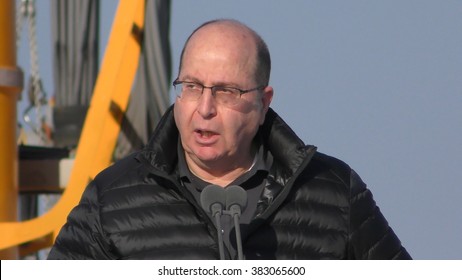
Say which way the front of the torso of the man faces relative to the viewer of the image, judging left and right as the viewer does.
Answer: facing the viewer

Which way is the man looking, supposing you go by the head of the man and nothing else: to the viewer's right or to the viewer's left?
to the viewer's left

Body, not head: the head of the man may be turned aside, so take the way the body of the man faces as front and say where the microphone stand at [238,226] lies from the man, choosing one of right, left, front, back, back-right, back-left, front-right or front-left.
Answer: front

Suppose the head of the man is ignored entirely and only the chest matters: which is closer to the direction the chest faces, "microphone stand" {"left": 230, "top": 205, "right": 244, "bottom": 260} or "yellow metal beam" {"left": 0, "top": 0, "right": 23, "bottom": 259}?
the microphone stand

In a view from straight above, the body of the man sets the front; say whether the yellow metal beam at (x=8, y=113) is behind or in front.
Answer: behind
